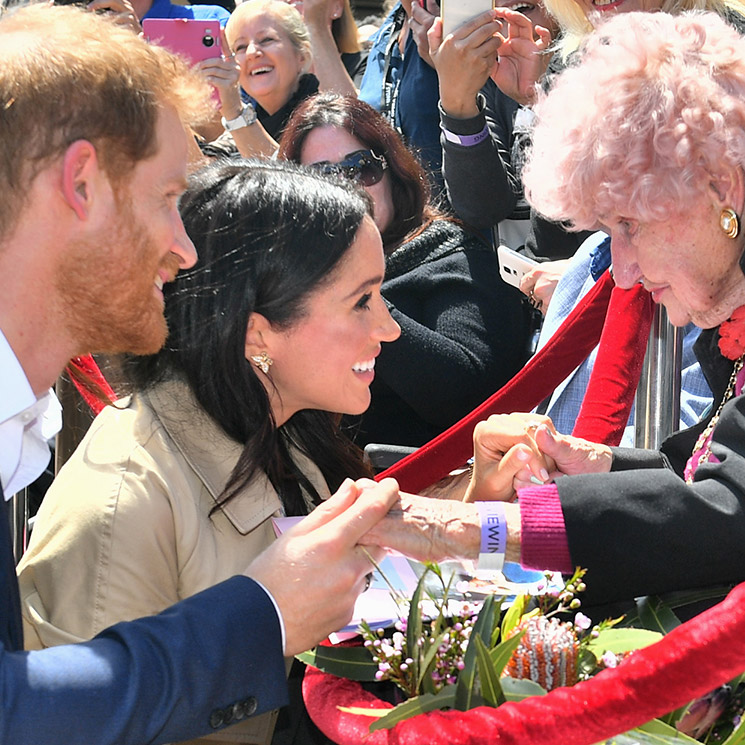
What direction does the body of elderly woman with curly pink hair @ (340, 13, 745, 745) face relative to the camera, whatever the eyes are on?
to the viewer's left

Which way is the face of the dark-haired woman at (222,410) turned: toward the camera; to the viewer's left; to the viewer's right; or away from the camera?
to the viewer's right

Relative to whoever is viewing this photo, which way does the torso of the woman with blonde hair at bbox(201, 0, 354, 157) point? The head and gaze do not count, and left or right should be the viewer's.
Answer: facing the viewer and to the left of the viewer

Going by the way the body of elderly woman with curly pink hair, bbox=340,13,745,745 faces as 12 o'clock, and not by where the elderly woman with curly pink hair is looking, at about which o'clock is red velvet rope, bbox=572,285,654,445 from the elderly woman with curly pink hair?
The red velvet rope is roughly at 3 o'clock from the elderly woman with curly pink hair.

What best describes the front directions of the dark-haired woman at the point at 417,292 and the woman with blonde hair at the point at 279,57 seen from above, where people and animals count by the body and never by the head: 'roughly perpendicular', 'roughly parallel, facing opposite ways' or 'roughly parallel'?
roughly parallel

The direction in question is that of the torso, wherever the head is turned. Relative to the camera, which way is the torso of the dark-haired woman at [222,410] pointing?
to the viewer's right

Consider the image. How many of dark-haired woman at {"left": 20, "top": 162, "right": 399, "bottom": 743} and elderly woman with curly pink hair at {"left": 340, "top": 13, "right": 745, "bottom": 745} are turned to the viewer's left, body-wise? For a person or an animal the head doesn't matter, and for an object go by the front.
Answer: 1

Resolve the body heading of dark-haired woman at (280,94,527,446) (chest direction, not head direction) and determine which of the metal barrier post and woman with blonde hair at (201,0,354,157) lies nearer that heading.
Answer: the metal barrier post
